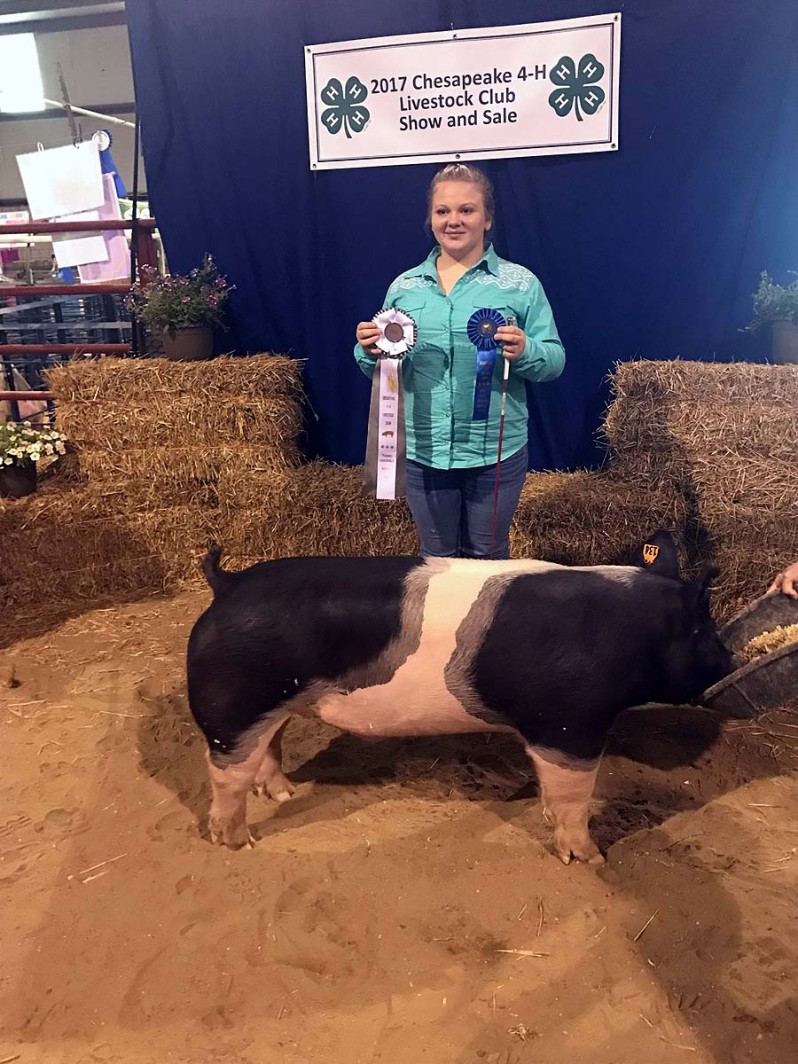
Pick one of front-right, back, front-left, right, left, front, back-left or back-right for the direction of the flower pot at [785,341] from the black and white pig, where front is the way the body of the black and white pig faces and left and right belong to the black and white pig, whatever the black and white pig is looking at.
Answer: front-left

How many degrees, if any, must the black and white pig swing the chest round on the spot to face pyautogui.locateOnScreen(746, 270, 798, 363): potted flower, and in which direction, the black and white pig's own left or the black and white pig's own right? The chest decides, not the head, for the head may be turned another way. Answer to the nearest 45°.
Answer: approximately 45° to the black and white pig's own left

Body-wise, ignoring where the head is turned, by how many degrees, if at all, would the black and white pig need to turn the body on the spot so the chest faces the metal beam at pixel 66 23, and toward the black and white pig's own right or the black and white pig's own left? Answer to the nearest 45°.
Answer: approximately 135° to the black and white pig's own left

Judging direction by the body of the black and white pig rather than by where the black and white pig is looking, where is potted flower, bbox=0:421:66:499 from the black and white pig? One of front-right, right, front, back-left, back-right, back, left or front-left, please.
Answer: back-left

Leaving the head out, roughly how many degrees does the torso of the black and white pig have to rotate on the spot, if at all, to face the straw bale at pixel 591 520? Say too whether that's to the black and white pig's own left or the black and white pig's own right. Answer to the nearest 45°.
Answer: approximately 90° to the black and white pig's own left

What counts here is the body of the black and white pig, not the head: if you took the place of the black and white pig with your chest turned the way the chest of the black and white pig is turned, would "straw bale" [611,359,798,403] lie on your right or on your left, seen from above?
on your left

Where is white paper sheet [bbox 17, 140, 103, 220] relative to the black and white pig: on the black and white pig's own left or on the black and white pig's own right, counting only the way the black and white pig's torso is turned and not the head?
on the black and white pig's own left

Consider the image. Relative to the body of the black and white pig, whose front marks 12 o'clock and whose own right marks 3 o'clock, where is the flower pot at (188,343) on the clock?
The flower pot is roughly at 8 o'clock from the black and white pig.

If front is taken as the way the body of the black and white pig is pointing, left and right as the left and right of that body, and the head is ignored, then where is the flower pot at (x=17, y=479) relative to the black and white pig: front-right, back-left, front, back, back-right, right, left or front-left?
back-left

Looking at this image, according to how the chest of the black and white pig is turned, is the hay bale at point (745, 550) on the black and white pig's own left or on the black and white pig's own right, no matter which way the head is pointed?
on the black and white pig's own left

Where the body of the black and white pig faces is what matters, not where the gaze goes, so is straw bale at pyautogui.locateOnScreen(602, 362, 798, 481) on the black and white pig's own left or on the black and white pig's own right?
on the black and white pig's own left

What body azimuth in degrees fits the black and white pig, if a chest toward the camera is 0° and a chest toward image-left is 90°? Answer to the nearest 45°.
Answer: approximately 270°
